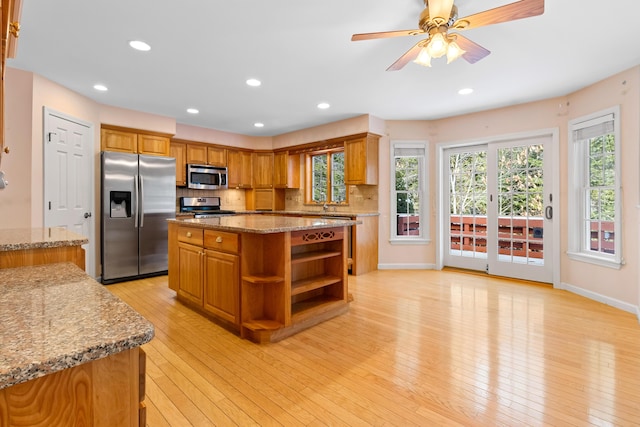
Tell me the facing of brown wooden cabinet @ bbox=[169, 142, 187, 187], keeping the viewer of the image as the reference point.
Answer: facing the viewer

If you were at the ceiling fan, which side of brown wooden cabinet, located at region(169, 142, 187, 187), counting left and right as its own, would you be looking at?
front

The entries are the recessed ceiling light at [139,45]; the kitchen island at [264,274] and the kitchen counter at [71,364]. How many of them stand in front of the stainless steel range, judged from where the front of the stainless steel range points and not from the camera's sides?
3

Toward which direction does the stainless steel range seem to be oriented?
toward the camera

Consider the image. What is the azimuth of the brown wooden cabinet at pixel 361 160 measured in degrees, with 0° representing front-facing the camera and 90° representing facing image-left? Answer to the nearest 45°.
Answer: approximately 45°

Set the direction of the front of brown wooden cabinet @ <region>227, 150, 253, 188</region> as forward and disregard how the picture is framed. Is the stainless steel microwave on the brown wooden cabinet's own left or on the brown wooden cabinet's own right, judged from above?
on the brown wooden cabinet's own right

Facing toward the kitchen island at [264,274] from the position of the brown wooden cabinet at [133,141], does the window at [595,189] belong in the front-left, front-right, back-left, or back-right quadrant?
front-left

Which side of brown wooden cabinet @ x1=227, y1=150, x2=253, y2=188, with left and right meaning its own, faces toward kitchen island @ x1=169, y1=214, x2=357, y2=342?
front

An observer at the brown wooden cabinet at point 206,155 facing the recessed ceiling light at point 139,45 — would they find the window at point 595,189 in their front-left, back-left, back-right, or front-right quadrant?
front-left

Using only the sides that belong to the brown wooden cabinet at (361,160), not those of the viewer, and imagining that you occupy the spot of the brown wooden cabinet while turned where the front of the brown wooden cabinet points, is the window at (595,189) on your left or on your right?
on your left

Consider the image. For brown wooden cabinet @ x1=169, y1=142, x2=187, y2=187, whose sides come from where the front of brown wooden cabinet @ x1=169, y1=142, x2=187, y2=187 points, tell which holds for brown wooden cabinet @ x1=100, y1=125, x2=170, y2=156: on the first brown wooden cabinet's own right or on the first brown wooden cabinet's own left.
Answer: on the first brown wooden cabinet's own right
